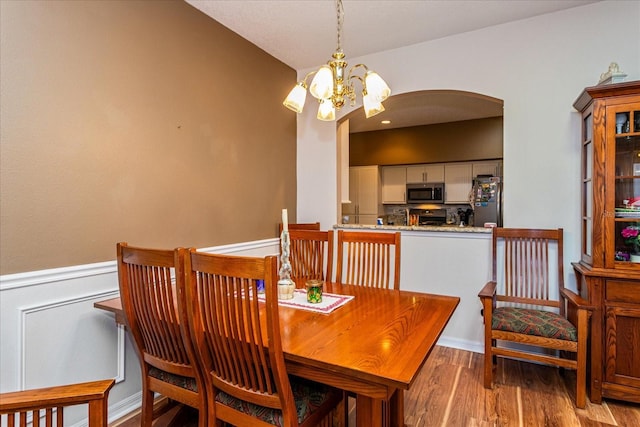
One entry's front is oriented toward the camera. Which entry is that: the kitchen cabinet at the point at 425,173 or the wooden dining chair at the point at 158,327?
the kitchen cabinet

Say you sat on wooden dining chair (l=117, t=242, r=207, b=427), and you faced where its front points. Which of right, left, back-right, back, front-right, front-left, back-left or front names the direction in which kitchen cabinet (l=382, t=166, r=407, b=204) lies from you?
front

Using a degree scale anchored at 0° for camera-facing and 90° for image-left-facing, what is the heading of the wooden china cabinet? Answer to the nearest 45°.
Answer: approximately 45°

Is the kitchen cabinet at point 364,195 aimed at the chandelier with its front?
yes

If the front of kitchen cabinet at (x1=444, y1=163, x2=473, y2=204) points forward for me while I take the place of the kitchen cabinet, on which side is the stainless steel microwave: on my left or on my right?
on my right

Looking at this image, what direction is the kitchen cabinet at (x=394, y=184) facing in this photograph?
toward the camera

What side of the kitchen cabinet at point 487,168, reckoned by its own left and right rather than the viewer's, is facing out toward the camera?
front

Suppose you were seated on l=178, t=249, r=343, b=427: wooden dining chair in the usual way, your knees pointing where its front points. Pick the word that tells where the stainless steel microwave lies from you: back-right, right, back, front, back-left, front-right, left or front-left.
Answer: front

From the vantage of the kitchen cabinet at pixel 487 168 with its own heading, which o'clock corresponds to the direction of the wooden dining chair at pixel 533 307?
The wooden dining chair is roughly at 12 o'clock from the kitchen cabinet.

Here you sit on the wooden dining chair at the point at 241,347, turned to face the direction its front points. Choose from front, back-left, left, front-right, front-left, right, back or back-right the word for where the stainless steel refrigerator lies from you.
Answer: front

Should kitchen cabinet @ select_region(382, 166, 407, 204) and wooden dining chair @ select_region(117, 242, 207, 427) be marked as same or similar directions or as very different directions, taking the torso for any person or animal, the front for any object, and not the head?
very different directions

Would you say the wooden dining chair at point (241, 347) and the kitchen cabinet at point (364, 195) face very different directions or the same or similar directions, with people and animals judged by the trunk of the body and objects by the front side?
very different directions

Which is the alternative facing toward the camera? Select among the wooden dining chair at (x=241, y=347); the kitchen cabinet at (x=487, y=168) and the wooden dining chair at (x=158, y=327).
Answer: the kitchen cabinet

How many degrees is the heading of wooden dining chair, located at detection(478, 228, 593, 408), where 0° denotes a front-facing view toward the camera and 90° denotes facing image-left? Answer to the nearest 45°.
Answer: approximately 0°

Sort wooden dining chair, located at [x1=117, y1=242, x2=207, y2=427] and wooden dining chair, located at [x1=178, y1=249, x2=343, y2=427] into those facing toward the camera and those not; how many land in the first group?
0
